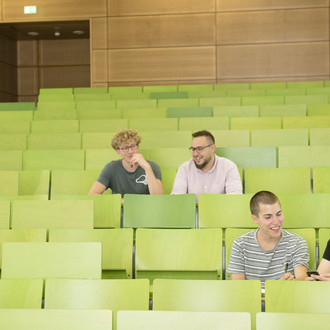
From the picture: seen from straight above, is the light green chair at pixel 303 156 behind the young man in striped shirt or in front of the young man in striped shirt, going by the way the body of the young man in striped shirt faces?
behind

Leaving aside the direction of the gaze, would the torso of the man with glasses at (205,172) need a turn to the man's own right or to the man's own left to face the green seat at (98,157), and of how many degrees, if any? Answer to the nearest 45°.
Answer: approximately 135° to the man's own right

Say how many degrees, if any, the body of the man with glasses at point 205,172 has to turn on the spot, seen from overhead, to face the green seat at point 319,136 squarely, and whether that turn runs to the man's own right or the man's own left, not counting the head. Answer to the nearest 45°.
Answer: approximately 135° to the man's own left

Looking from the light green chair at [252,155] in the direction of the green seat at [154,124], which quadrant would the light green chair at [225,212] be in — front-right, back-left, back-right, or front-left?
back-left

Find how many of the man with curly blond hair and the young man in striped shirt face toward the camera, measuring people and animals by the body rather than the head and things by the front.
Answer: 2

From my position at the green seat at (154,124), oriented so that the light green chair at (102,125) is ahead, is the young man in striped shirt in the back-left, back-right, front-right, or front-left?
back-left

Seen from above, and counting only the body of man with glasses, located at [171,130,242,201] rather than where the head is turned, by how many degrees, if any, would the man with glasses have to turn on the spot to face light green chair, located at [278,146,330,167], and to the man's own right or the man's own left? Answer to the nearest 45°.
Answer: approximately 135° to the man's own left

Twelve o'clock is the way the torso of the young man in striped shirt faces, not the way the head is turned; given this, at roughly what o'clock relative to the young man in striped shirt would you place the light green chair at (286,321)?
The light green chair is roughly at 12 o'clock from the young man in striped shirt.
